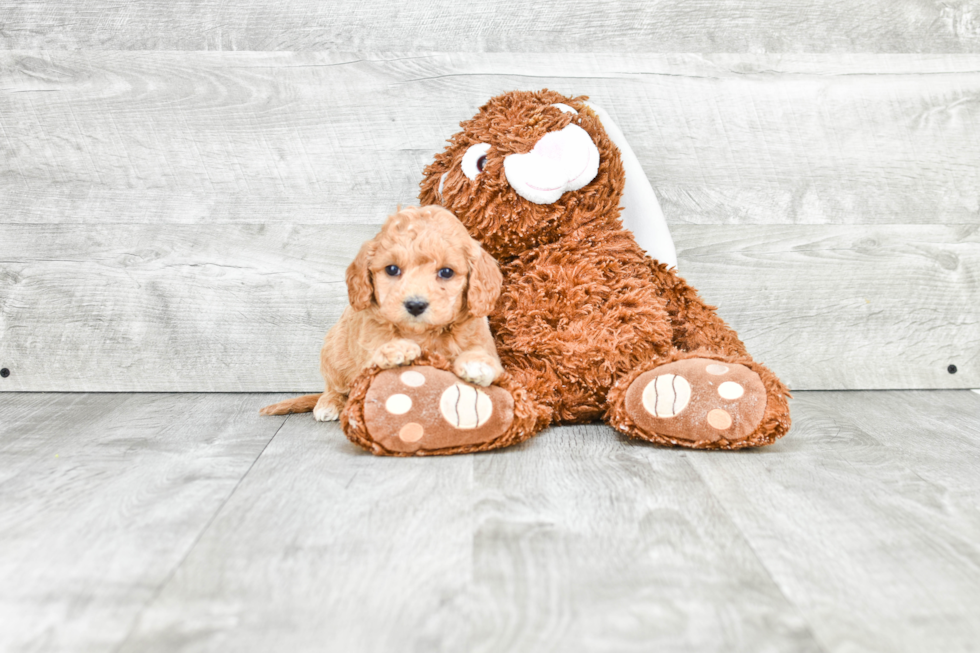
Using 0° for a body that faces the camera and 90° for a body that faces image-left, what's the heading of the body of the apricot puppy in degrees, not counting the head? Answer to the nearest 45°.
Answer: approximately 315°

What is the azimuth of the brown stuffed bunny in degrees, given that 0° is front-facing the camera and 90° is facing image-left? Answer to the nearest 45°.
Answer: approximately 0°
